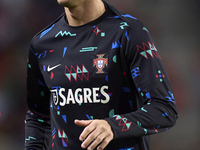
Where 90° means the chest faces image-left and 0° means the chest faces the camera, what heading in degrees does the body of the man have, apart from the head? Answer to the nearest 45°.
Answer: approximately 45°
